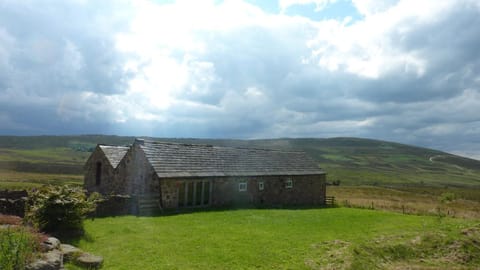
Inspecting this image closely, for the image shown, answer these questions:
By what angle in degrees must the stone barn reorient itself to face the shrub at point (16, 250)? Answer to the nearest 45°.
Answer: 0° — it already faces it

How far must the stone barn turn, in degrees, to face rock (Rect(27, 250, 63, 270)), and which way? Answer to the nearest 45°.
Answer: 0° — it already faces it

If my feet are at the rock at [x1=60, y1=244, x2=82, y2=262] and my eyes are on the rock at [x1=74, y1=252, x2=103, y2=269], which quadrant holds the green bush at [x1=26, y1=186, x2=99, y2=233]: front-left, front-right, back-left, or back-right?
back-left

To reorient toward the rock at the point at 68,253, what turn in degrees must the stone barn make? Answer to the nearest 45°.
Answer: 0° — it already faces it

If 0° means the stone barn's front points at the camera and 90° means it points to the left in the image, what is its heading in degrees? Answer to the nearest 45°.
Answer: approximately 0°

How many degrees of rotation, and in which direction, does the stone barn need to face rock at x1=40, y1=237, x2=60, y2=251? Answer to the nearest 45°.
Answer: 0° — it already faces it
